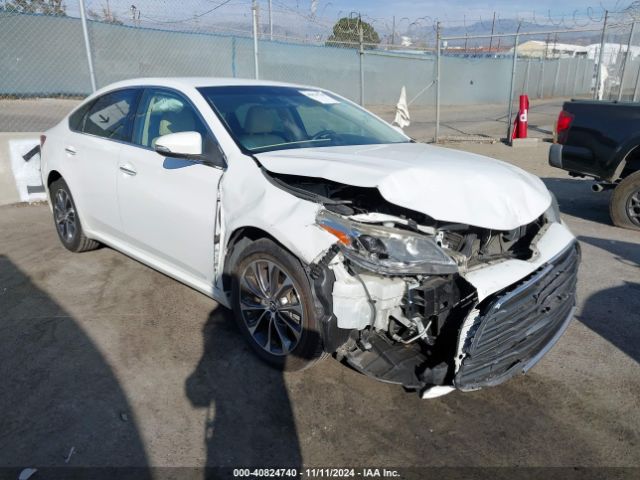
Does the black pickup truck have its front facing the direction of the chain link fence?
no

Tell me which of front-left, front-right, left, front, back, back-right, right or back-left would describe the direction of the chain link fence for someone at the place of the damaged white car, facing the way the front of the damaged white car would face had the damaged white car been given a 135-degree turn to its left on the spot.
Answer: front

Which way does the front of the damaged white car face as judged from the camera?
facing the viewer and to the right of the viewer

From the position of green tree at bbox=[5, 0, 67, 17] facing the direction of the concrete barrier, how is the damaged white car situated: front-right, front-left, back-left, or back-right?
front-left

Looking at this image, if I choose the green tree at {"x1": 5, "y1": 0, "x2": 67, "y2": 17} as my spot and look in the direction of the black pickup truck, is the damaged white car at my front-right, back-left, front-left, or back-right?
front-right

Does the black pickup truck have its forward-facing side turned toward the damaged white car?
no

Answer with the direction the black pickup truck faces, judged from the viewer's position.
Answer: facing to the right of the viewer

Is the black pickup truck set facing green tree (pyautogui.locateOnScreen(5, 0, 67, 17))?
no

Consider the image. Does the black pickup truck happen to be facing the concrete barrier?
no

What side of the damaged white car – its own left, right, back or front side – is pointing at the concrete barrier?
back

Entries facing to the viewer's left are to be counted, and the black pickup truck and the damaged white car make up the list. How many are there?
0
